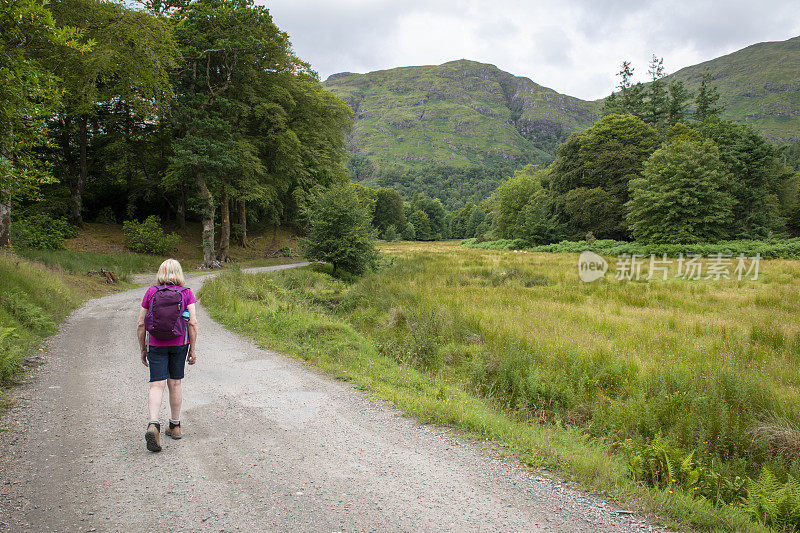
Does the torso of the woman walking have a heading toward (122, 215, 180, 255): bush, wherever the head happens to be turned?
yes

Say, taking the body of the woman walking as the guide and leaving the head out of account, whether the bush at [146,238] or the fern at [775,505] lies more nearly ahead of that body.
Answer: the bush

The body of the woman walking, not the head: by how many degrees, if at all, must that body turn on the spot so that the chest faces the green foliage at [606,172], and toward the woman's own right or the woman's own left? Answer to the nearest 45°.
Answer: approximately 45° to the woman's own right

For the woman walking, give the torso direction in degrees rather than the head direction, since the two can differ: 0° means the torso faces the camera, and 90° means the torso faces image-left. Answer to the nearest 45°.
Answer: approximately 180°

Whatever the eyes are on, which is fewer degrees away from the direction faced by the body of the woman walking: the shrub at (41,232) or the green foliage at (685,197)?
the shrub

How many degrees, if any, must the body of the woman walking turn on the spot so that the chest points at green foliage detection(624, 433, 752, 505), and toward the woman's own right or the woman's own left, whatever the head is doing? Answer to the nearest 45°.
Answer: approximately 135° to the woman's own right

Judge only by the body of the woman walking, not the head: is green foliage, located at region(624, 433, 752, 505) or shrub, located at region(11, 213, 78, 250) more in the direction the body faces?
the shrub

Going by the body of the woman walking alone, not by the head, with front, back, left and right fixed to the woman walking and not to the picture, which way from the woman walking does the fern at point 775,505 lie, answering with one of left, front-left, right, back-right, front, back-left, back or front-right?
back-right

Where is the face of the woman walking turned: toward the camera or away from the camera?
away from the camera
